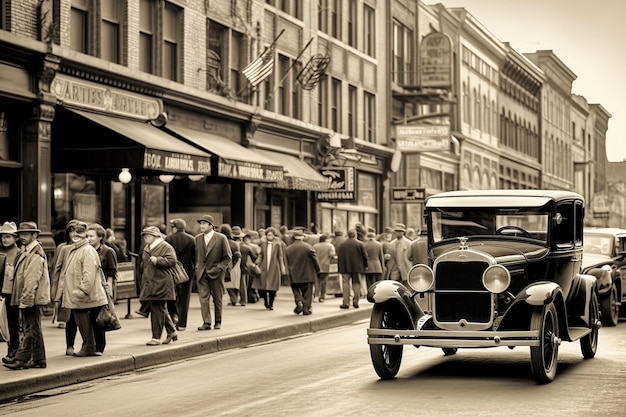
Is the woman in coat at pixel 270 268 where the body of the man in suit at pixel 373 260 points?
no

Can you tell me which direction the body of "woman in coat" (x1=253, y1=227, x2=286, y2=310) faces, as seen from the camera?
toward the camera

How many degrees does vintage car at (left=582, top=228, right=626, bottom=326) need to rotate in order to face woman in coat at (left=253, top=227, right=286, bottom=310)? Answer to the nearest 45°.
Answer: approximately 45° to its right

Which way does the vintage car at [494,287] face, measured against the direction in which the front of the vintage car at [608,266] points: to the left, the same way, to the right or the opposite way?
the same way

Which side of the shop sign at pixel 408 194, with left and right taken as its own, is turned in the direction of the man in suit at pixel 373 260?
front

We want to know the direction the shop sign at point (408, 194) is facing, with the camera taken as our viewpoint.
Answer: facing the viewer

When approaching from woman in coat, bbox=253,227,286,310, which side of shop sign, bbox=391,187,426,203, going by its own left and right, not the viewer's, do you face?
front

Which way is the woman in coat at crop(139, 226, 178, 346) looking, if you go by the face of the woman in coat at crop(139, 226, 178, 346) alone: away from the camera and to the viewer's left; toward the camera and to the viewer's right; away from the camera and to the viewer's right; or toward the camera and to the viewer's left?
toward the camera and to the viewer's left

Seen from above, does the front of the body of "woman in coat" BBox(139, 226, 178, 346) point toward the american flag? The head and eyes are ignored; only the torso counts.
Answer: no

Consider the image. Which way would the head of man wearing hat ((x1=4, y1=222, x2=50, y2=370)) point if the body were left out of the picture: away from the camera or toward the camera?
toward the camera

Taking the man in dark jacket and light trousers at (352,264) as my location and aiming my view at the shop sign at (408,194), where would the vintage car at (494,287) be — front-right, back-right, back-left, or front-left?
back-right
